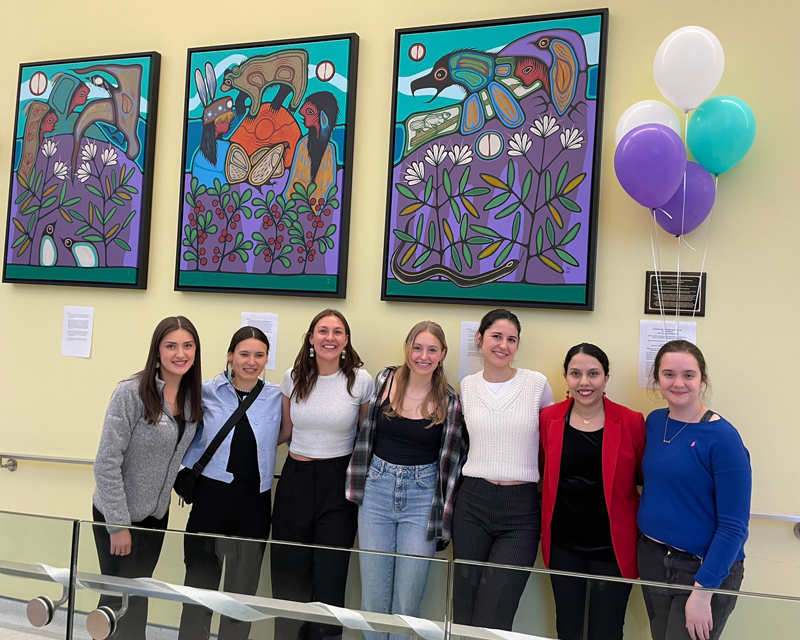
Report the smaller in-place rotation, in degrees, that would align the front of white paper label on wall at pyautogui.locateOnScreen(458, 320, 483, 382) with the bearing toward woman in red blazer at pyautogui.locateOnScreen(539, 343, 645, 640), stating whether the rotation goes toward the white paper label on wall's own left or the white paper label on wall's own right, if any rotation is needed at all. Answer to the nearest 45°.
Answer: approximately 45° to the white paper label on wall's own left

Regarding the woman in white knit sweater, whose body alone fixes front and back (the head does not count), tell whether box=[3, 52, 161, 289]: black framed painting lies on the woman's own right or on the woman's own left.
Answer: on the woman's own right
